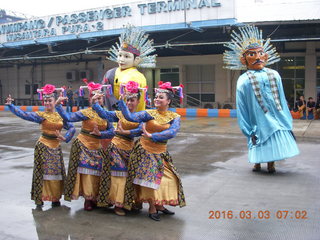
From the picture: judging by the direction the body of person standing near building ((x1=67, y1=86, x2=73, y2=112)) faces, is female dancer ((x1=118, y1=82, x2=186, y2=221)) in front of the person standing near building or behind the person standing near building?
in front

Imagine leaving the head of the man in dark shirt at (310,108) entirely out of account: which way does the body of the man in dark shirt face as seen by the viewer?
toward the camera

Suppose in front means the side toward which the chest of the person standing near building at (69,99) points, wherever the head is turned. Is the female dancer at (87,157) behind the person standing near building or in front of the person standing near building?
in front

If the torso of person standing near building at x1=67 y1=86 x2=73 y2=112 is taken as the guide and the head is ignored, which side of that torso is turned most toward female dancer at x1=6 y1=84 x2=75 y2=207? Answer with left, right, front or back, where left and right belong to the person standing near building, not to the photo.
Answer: front

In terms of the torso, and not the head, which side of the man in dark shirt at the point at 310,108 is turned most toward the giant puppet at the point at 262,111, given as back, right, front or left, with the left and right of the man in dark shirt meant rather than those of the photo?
front

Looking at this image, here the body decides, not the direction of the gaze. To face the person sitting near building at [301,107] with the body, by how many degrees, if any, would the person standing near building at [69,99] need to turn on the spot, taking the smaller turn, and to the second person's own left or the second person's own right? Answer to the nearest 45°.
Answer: approximately 45° to the second person's own left

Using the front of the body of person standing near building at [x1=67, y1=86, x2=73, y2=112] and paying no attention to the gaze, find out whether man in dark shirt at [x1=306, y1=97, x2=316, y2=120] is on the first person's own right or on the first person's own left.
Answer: on the first person's own left

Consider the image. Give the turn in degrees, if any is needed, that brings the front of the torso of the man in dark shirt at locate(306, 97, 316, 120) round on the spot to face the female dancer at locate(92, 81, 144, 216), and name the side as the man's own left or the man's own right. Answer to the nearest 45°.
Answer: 0° — they already face them
